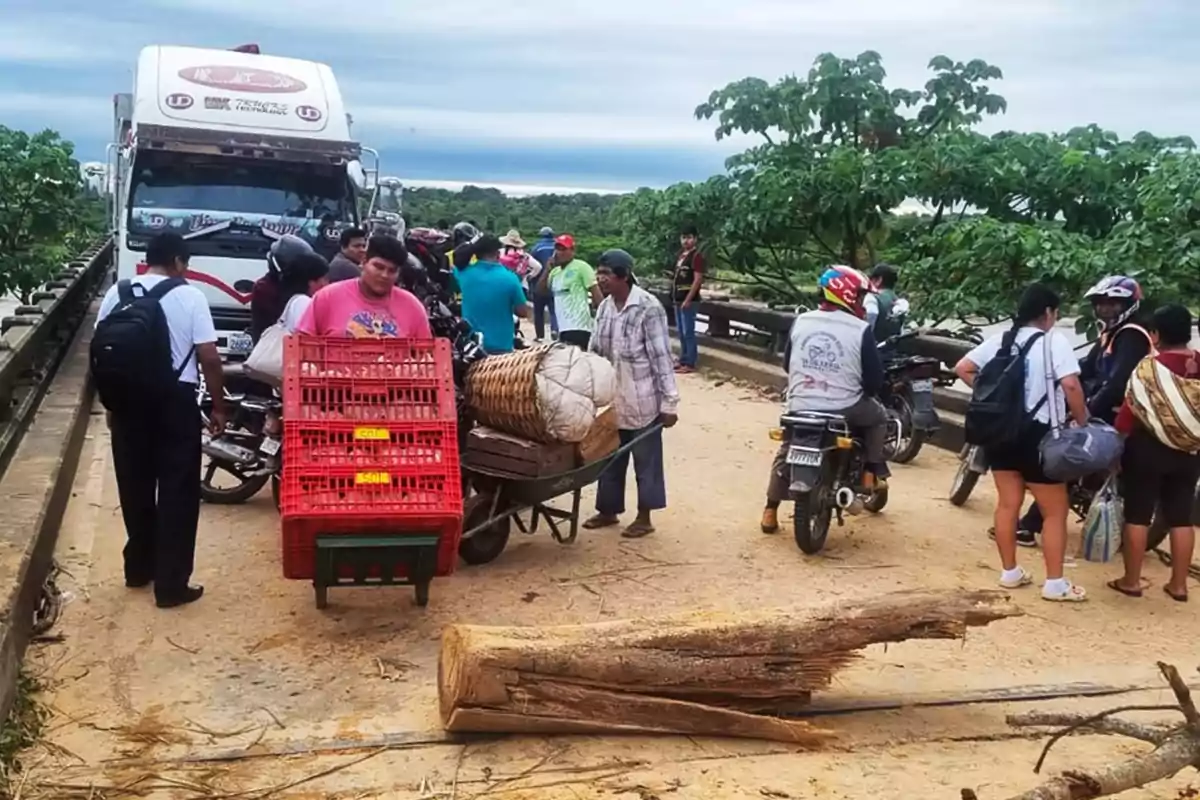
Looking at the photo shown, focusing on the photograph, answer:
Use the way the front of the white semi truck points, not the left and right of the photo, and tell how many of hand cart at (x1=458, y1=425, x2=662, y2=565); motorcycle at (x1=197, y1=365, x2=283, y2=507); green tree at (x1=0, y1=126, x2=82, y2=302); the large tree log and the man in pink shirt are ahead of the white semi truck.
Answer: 4

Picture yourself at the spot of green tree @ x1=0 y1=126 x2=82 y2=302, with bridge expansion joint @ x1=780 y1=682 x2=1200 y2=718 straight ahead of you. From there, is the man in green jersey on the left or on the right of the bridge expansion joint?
left

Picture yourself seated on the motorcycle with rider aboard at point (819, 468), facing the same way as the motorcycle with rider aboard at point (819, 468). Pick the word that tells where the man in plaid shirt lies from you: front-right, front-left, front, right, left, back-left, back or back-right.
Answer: back-left

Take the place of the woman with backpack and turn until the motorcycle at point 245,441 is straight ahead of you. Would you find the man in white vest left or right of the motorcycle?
right

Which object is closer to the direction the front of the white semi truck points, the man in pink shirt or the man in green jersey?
the man in pink shirt

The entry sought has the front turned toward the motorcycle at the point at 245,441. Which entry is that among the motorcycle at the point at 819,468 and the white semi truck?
the white semi truck

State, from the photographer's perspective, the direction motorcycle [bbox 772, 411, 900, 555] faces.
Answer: facing away from the viewer and to the right of the viewer

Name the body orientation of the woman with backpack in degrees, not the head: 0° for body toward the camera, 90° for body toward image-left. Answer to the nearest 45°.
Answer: approximately 225°

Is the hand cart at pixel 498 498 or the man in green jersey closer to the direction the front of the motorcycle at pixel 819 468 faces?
the man in green jersey

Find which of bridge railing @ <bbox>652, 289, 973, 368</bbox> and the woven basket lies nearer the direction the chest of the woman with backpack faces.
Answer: the bridge railing
